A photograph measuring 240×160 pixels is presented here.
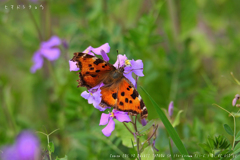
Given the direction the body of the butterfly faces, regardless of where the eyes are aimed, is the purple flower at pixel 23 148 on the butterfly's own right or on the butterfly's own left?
on the butterfly's own left

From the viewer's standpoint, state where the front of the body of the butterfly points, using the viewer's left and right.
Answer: facing away from the viewer and to the right of the viewer

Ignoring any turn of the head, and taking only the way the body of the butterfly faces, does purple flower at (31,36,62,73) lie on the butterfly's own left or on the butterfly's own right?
on the butterfly's own left
